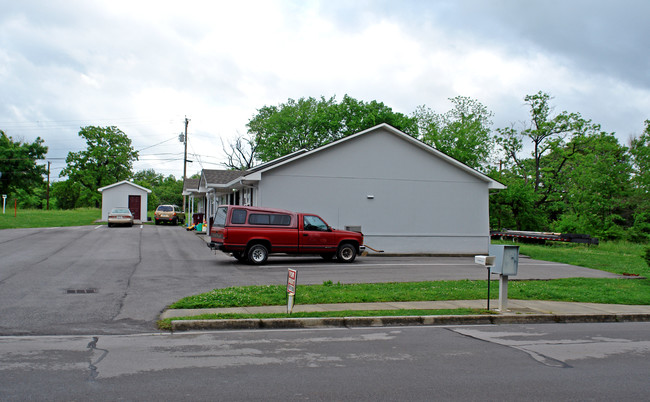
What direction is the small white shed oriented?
toward the camera

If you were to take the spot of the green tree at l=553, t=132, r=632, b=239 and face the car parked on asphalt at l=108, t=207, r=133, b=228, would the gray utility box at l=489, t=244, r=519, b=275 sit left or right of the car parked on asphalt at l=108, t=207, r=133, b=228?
left

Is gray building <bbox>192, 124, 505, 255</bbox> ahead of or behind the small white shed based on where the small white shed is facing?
ahead

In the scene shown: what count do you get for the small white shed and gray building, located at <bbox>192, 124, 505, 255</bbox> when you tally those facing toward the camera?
1

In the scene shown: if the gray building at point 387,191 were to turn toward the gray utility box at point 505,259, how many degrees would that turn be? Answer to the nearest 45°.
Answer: approximately 90° to its left

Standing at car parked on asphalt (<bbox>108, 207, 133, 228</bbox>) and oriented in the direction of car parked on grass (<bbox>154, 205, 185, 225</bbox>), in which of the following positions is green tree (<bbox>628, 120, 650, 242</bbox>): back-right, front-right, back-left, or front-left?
front-right

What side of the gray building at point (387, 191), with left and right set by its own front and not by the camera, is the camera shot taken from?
left

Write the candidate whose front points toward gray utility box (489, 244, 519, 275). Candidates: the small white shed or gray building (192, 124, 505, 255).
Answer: the small white shed

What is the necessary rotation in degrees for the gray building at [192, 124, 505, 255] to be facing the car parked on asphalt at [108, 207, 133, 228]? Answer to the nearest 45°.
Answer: approximately 45° to its right

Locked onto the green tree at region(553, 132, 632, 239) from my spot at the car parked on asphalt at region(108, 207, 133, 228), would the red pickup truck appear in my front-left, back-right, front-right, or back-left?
front-right

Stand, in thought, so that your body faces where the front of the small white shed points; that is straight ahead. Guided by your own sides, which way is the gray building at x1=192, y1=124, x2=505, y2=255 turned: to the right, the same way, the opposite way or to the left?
to the right

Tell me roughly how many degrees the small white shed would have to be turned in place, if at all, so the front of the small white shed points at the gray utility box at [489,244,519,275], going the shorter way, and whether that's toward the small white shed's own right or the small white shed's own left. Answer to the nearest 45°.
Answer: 0° — it already faces it

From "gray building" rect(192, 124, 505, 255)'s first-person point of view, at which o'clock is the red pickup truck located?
The red pickup truck is roughly at 10 o'clock from the gray building.

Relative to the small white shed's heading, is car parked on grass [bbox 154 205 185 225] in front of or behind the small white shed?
in front
